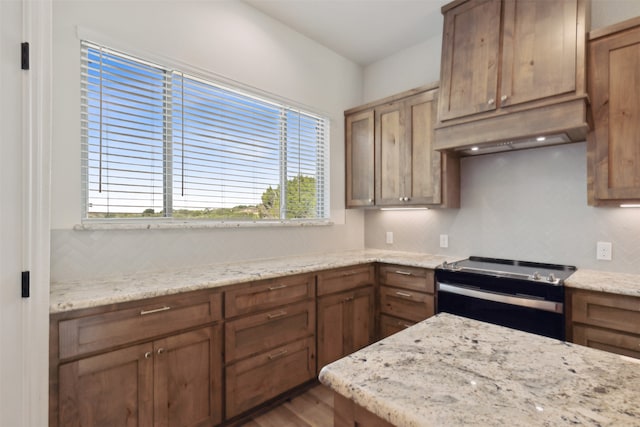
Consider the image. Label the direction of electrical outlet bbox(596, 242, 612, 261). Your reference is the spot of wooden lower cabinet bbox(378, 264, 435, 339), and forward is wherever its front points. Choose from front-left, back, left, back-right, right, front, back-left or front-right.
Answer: back-left

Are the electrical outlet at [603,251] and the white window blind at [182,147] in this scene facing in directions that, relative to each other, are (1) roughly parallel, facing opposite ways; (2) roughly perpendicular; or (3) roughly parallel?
roughly perpendicular

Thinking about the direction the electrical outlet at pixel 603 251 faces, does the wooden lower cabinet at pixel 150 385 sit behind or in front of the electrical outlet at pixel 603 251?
in front

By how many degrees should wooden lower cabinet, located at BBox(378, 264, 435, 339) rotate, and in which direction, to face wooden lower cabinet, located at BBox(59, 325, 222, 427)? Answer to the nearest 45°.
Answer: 0° — it already faces it

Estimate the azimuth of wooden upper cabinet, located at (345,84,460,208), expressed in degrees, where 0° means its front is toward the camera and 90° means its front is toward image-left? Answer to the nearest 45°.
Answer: approximately 45°

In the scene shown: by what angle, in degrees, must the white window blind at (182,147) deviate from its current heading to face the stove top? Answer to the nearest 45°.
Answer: approximately 45° to its left

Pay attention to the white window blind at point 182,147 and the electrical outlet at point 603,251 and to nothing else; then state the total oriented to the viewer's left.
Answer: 0

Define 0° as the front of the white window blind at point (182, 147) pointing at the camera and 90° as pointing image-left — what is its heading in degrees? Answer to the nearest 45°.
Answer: approximately 315°
